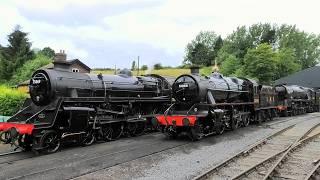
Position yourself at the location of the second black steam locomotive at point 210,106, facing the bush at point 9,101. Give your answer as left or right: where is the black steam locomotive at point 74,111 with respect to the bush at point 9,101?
left

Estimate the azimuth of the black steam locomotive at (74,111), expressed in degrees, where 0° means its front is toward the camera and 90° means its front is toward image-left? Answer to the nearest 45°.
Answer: approximately 45°

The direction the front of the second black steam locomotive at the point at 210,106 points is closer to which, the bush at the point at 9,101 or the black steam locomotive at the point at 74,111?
the black steam locomotive

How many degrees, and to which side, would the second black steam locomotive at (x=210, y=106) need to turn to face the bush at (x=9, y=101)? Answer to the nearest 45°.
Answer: approximately 45° to its right

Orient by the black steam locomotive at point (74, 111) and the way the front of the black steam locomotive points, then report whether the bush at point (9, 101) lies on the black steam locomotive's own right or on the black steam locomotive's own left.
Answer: on the black steam locomotive's own right

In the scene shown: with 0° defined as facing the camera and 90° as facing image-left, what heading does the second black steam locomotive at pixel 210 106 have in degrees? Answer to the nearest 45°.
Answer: approximately 45°

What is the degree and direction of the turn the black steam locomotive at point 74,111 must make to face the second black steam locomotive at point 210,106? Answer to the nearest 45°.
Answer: approximately 135° to its left
